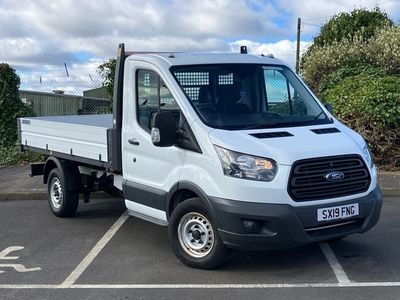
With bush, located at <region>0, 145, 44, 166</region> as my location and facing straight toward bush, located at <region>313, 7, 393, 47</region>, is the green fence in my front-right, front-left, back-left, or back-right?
front-left

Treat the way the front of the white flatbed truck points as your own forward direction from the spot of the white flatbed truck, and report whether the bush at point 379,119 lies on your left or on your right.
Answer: on your left

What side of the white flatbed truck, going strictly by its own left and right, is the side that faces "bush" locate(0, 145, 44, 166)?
back

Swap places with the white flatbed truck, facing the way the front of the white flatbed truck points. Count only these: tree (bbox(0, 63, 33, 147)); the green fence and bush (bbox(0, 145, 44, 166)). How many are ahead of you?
0

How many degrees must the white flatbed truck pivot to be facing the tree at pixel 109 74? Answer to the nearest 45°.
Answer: approximately 135° to its left

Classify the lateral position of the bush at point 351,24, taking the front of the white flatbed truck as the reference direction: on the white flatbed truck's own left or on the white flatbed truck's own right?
on the white flatbed truck's own left

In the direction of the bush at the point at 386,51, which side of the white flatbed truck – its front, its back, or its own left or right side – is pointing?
left

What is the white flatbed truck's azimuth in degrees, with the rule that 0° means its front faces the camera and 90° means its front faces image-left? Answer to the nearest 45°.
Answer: approximately 315°

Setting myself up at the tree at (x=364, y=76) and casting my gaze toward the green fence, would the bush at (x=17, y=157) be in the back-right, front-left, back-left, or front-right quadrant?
front-left
